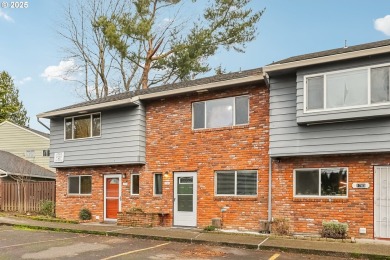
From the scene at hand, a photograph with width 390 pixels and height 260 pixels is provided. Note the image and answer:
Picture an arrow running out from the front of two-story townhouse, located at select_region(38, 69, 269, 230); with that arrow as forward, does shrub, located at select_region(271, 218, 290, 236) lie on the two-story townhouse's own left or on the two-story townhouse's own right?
on the two-story townhouse's own left

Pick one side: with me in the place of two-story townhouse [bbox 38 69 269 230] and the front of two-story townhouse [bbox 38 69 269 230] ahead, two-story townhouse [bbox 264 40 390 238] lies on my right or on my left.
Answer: on my left

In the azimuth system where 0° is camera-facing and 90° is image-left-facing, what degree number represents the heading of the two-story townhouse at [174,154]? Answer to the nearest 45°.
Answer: approximately 45°

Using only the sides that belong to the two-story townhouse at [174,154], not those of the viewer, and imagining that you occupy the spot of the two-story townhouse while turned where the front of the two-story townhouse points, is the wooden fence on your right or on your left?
on your right
